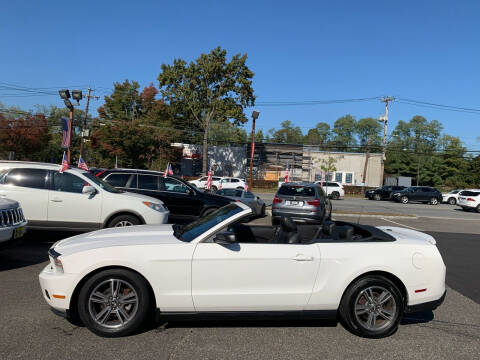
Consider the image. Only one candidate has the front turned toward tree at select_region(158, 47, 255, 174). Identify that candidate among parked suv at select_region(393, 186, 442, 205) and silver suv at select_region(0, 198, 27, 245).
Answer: the parked suv

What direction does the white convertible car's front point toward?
to the viewer's left

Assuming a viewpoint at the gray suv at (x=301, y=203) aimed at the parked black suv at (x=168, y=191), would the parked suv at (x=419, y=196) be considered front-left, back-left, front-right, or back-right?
back-right

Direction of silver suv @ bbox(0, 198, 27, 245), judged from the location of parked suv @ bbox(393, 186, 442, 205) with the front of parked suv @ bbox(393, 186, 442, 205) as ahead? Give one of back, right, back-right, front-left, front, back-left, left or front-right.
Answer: left

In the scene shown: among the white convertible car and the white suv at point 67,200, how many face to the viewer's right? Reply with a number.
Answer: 1

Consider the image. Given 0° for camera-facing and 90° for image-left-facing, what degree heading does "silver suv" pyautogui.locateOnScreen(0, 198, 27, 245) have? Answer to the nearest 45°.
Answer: approximately 315°

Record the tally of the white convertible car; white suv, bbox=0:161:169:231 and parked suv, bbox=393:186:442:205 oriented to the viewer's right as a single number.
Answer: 1

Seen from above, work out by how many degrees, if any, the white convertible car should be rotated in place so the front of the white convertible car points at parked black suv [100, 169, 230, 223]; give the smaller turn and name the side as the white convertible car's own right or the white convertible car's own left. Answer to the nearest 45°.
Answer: approximately 90° to the white convertible car's own right

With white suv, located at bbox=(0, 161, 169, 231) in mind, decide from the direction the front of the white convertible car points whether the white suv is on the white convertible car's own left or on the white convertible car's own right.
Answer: on the white convertible car's own right

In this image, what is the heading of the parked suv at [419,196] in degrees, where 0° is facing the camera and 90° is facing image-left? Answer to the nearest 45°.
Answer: approximately 90°

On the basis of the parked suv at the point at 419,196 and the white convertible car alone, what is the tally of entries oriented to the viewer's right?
0

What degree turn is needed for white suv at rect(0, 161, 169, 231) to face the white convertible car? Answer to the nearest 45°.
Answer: approximately 90° to its right

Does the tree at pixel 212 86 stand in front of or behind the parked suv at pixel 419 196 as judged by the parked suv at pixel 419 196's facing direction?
in front

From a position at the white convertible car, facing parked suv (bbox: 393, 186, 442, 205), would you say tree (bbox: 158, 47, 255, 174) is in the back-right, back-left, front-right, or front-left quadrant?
front-left

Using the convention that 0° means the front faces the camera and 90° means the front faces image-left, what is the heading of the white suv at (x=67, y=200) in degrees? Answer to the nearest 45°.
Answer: approximately 270°

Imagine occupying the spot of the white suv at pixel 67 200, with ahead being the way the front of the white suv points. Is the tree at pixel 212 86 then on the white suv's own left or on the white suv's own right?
on the white suv's own left
